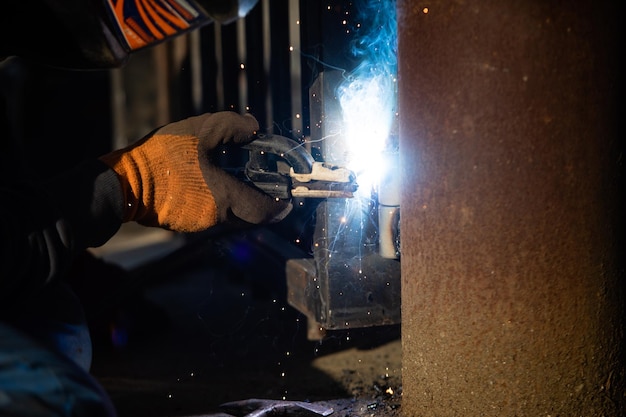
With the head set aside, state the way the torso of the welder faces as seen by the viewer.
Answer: to the viewer's right

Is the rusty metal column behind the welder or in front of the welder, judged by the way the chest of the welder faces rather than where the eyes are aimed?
in front

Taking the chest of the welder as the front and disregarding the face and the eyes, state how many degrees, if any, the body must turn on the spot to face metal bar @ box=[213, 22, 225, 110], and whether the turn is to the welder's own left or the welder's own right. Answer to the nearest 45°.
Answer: approximately 90° to the welder's own left

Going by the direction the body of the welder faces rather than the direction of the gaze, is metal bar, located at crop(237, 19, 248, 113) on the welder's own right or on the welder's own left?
on the welder's own left

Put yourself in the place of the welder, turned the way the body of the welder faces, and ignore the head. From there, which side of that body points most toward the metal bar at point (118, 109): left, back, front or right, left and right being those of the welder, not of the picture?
left

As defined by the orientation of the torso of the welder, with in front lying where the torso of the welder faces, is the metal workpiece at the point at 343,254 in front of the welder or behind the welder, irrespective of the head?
in front

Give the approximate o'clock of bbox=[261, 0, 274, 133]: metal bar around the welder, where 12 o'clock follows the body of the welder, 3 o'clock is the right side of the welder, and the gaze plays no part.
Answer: The metal bar is roughly at 10 o'clock from the welder.

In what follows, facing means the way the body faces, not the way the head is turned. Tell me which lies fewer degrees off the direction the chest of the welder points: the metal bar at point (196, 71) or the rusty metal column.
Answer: the rusty metal column

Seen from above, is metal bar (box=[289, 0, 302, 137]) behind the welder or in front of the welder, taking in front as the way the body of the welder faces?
in front

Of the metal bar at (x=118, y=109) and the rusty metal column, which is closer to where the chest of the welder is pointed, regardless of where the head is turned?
the rusty metal column

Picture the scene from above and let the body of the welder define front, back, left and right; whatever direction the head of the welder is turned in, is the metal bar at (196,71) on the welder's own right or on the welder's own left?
on the welder's own left
